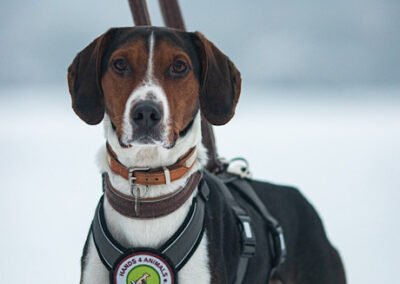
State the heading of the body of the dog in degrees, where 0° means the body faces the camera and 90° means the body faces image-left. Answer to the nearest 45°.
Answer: approximately 45°
